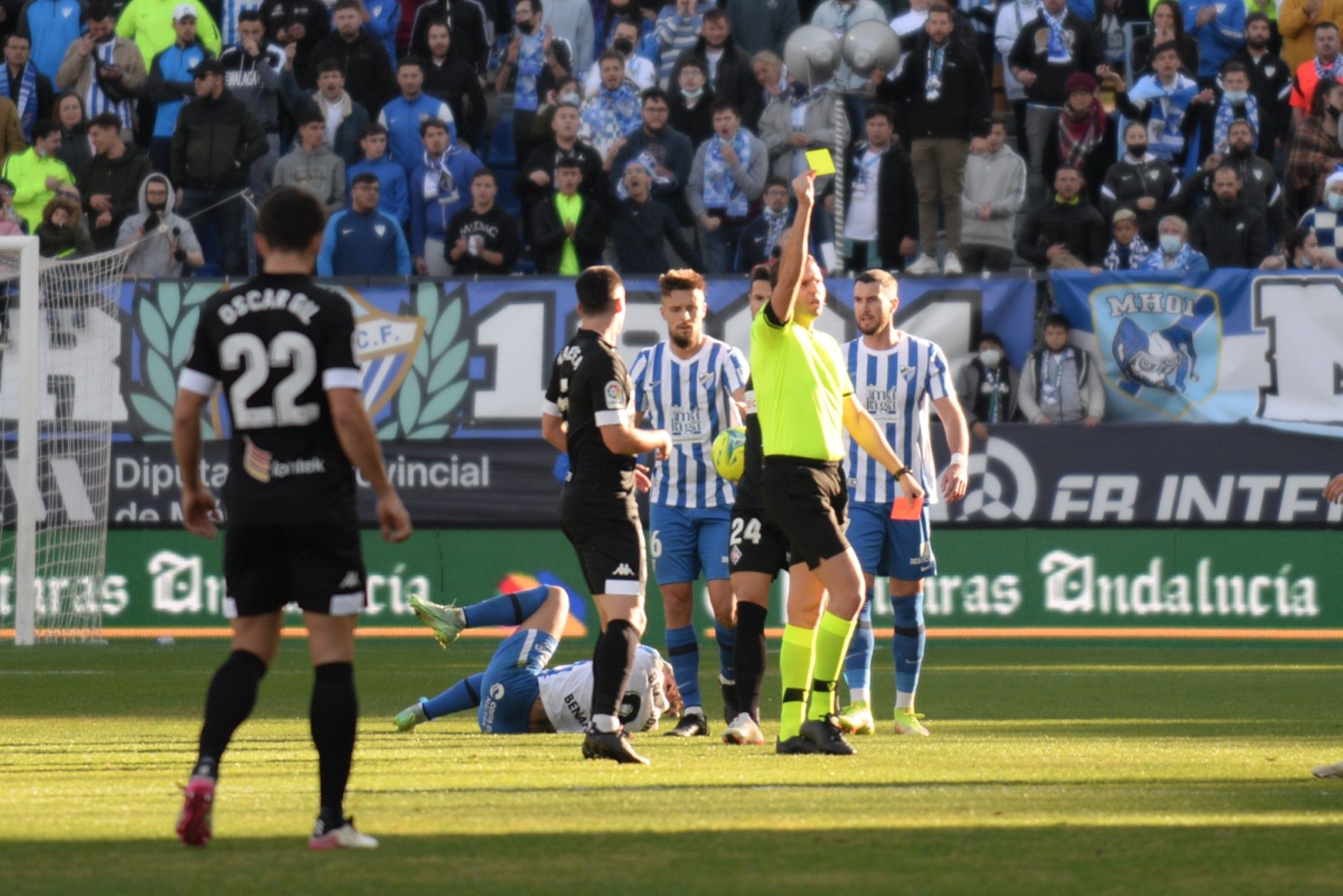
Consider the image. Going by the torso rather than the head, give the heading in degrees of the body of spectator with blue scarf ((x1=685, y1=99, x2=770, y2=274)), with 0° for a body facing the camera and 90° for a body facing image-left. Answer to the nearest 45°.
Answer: approximately 0°

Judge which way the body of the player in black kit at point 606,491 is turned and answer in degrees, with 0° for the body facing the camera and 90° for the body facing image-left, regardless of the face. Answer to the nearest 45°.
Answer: approximately 225°

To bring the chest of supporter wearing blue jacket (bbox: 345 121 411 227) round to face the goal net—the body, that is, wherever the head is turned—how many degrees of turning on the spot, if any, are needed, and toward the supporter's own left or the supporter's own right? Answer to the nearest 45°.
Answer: approximately 45° to the supporter's own right

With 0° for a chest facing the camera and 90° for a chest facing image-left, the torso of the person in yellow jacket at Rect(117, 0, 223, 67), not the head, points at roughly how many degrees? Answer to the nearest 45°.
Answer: approximately 0°

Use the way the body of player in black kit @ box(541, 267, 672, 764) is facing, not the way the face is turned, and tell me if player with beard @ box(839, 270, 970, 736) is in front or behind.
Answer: in front

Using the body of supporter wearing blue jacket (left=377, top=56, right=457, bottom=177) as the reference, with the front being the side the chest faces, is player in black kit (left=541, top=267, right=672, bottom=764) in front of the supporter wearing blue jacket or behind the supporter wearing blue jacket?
in front

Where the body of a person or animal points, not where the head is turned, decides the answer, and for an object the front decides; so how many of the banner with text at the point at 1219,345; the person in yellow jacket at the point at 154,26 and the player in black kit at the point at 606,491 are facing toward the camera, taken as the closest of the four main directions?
2

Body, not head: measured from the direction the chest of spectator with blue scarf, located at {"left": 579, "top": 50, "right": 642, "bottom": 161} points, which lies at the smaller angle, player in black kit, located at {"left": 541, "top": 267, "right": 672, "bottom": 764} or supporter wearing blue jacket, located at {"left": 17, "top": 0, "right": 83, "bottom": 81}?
the player in black kit

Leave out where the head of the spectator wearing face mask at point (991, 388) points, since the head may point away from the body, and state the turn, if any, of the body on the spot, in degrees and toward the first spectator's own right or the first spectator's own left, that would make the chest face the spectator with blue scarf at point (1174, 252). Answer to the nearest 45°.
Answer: approximately 135° to the first spectator's own left

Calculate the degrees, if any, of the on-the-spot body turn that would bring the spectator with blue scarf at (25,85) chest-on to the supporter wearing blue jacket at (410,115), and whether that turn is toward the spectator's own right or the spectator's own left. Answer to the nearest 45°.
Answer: approximately 45° to the spectator's own left
